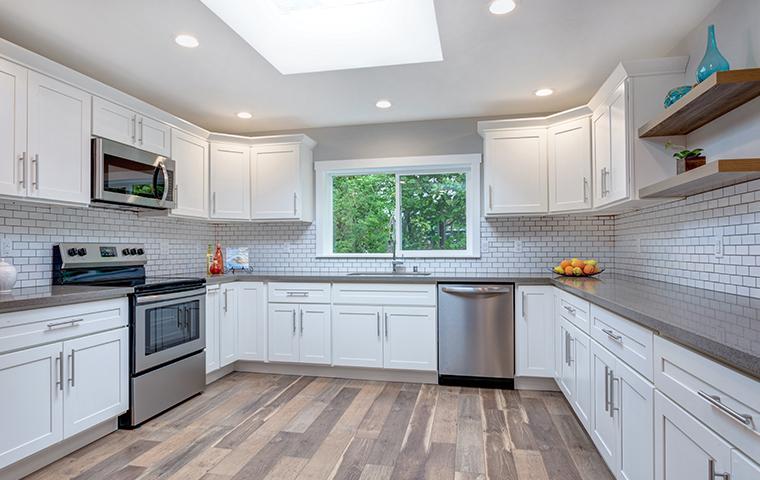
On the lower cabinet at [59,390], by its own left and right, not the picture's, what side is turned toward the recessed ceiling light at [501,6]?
front

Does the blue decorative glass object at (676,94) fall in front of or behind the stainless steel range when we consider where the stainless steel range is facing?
in front

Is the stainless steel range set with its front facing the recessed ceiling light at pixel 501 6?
yes

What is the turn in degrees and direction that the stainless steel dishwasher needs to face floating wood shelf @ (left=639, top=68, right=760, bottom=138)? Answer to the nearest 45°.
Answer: approximately 45° to its left

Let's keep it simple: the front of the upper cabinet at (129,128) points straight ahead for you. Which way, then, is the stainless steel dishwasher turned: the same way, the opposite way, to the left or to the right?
to the right

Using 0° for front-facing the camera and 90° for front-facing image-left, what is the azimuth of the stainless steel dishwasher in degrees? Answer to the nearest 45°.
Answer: approximately 0°

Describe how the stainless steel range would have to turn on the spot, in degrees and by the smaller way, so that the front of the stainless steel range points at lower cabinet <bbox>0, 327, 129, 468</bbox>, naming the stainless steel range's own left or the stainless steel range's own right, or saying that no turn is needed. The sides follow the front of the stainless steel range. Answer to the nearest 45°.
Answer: approximately 90° to the stainless steel range's own right

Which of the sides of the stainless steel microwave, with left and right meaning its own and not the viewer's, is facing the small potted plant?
front

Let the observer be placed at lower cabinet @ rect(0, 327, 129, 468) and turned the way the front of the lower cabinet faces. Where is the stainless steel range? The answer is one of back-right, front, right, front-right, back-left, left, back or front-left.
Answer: left

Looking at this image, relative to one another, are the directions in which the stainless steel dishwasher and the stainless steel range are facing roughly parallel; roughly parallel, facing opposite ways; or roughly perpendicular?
roughly perpendicular

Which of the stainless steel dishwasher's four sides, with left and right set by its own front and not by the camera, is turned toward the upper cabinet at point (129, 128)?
right

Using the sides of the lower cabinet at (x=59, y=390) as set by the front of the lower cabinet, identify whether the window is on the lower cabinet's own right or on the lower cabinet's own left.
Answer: on the lower cabinet's own left
